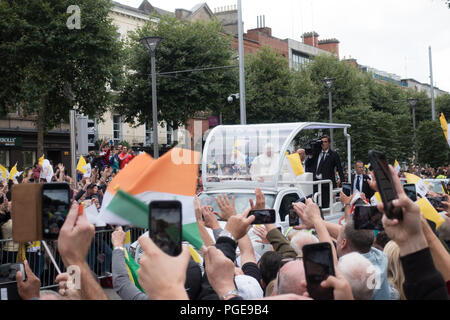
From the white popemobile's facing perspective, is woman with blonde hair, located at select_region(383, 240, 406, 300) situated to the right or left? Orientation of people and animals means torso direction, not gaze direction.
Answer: on its left

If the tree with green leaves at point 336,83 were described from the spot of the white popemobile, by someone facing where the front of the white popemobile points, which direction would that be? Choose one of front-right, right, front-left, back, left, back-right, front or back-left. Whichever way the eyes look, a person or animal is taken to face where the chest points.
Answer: back-right

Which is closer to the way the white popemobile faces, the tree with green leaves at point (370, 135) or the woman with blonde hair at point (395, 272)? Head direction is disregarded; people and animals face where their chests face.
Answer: the woman with blonde hair

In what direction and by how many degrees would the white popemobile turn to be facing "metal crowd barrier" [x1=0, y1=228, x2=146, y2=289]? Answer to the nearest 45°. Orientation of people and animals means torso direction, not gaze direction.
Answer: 0° — it already faces it

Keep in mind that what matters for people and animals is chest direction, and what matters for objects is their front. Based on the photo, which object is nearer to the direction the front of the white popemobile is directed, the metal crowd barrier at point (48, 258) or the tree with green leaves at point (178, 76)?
the metal crowd barrier

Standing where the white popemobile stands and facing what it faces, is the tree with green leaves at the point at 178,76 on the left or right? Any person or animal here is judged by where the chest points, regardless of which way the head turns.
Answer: on its right

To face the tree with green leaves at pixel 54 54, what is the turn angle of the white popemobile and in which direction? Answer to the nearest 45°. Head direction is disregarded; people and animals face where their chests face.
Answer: approximately 90° to its right

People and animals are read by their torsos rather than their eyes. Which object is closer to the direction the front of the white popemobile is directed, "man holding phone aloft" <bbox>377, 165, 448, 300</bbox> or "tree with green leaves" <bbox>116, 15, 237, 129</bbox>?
the man holding phone aloft

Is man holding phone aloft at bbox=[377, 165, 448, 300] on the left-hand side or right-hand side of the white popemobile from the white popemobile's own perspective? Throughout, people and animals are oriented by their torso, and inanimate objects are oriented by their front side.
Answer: on its left

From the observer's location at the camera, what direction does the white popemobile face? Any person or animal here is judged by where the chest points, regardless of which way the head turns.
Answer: facing the viewer and to the left of the viewer

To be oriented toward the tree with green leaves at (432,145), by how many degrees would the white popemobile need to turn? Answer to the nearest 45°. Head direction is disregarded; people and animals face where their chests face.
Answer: approximately 180°

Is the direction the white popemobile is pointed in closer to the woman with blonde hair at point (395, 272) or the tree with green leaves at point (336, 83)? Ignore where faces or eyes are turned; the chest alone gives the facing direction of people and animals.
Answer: the woman with blonde hair

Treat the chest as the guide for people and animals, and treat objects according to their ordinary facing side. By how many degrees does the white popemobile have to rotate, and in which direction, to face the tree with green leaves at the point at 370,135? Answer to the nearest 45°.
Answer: approximately 135° to its right
